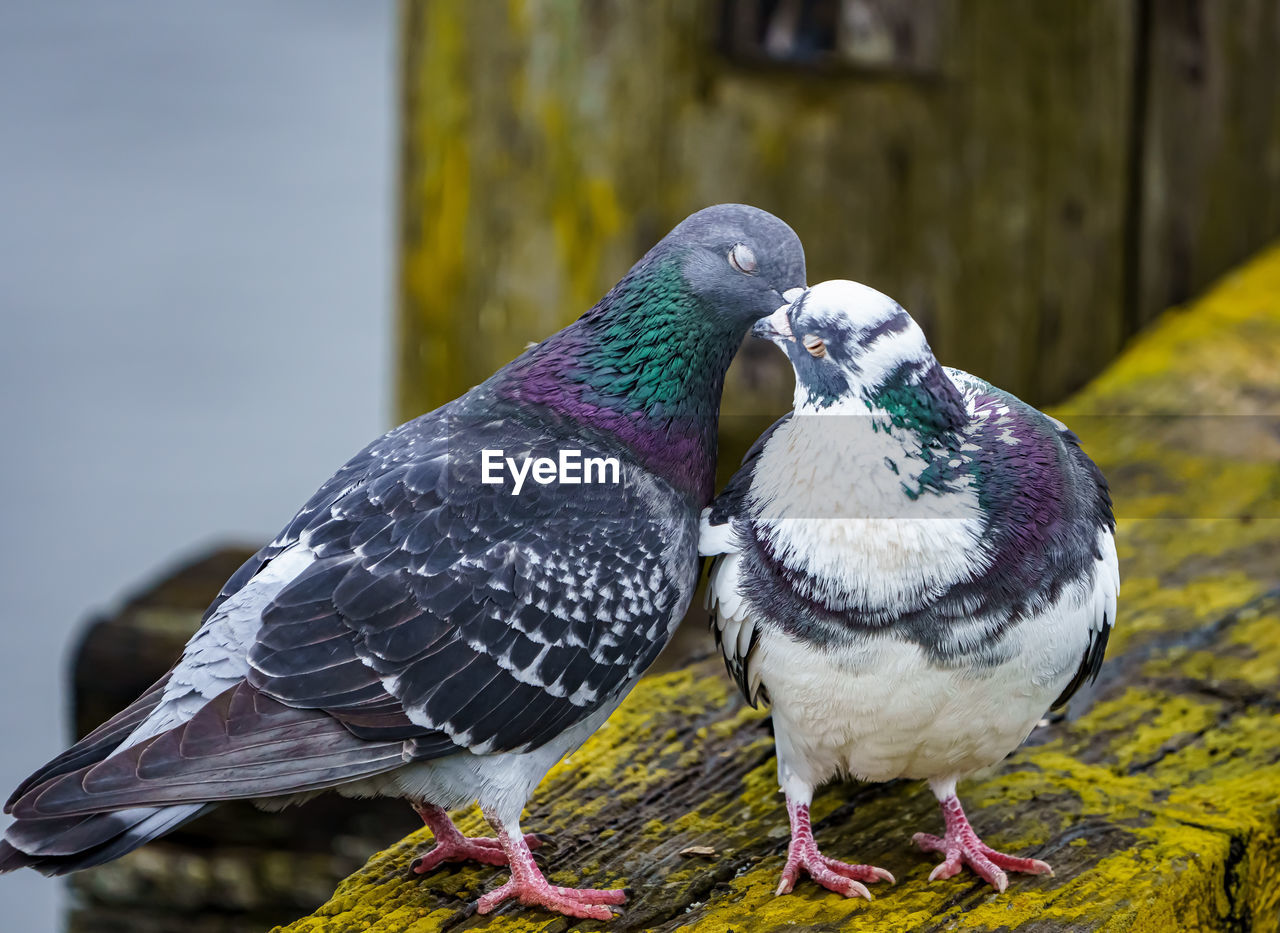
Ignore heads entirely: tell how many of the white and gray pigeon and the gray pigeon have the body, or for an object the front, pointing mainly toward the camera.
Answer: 1

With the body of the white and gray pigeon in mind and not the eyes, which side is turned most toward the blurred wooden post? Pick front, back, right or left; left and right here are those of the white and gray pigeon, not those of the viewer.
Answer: back

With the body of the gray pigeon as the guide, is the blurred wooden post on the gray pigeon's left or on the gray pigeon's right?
on the gray pigeon's left

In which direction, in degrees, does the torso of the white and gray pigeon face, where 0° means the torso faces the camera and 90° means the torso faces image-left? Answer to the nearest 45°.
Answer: approximately 0°

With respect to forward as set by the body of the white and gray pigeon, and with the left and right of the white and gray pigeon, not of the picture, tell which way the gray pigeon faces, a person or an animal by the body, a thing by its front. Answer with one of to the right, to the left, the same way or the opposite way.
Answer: to the left

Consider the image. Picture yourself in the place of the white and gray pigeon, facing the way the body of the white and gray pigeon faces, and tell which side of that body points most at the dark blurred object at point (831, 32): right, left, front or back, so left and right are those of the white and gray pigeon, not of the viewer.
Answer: back

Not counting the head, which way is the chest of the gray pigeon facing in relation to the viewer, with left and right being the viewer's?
facing to the right of the viewer
